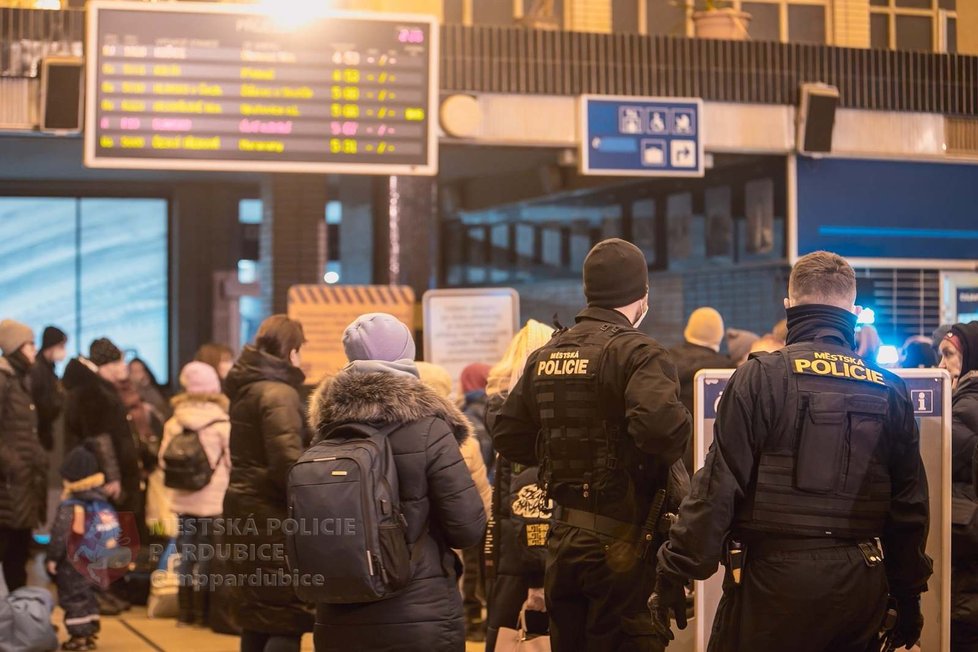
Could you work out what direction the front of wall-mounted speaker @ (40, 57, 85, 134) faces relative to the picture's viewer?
facing the viewer

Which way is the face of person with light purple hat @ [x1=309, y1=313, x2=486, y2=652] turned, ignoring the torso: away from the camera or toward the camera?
away from the camera

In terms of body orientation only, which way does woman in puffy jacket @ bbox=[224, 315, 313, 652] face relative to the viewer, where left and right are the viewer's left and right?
facing away from the viewer and to the right of the viewer

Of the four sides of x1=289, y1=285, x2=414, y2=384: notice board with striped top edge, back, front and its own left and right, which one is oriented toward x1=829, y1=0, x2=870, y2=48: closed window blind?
left

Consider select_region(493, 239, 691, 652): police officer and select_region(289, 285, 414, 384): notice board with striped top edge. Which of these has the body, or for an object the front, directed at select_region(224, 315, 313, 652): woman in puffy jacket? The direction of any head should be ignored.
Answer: the notice board with striped top edge

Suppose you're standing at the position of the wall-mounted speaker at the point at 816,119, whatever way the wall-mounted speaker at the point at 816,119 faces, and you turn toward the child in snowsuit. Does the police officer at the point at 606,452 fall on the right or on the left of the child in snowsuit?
left

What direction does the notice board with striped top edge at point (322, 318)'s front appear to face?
toward the camera

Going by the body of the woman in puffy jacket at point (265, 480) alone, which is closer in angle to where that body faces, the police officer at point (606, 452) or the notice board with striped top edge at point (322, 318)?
the notice board with striped top edge

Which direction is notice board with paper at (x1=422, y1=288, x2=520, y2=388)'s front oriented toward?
toward the camera

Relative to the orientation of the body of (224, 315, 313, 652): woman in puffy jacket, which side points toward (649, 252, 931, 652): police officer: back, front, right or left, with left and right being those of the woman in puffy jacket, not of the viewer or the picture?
right

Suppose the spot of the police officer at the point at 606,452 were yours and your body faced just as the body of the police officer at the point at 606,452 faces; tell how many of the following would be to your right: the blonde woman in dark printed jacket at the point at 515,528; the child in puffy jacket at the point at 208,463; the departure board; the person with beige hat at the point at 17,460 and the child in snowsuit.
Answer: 0

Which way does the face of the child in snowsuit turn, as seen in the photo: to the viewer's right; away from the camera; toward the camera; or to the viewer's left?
away from the camera

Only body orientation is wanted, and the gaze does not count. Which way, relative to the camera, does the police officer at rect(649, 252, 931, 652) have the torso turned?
away from the camera

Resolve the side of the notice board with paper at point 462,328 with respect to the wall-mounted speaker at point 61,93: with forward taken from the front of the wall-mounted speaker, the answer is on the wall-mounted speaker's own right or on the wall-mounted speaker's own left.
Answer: on the wall-mounted speaker's own left

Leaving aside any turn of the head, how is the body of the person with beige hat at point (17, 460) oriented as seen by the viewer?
to the viewer's right
